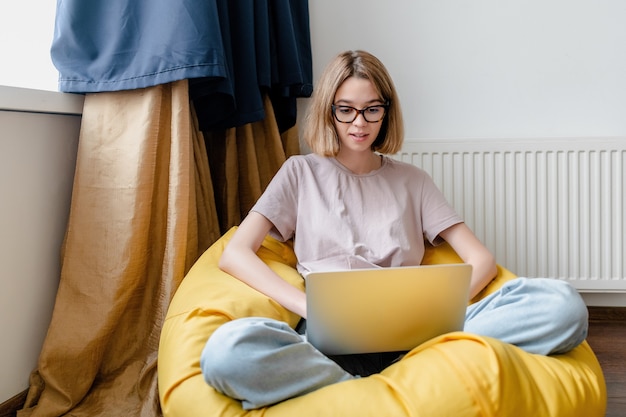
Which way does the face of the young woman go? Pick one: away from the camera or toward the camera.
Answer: toward the camera

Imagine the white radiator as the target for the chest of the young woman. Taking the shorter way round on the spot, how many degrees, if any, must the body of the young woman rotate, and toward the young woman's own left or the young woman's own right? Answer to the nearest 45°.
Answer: approximately 135° to the young woman's own left

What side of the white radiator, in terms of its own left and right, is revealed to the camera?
front

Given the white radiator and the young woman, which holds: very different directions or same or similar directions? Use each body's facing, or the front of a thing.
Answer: same or similar directions

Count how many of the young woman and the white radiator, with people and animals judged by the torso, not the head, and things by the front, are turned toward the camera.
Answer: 2

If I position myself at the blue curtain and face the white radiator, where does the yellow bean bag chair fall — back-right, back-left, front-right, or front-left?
front-right

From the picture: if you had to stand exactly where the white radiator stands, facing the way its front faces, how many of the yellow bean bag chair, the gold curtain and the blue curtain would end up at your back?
0

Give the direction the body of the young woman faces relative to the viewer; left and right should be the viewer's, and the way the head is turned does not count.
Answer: facing the viewer

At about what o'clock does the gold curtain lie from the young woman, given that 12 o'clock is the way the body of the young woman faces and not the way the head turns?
The gold curtain is roughly at 3 o'clock from the young woman.

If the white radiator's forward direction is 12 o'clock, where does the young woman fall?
The young woman is roughly at 1 o'clock from the white radiator.

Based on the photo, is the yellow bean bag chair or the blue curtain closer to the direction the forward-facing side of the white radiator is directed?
the yellow bean bag chair

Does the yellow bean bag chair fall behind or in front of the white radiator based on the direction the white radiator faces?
in front
